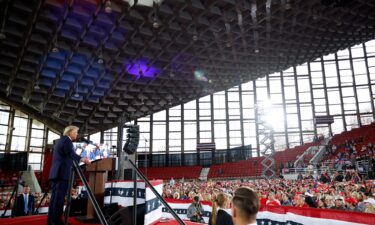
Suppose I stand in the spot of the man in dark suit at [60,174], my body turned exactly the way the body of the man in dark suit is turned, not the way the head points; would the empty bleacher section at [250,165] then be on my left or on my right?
on my left

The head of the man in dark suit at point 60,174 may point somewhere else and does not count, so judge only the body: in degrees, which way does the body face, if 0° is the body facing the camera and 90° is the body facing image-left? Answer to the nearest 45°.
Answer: approximately 270°
